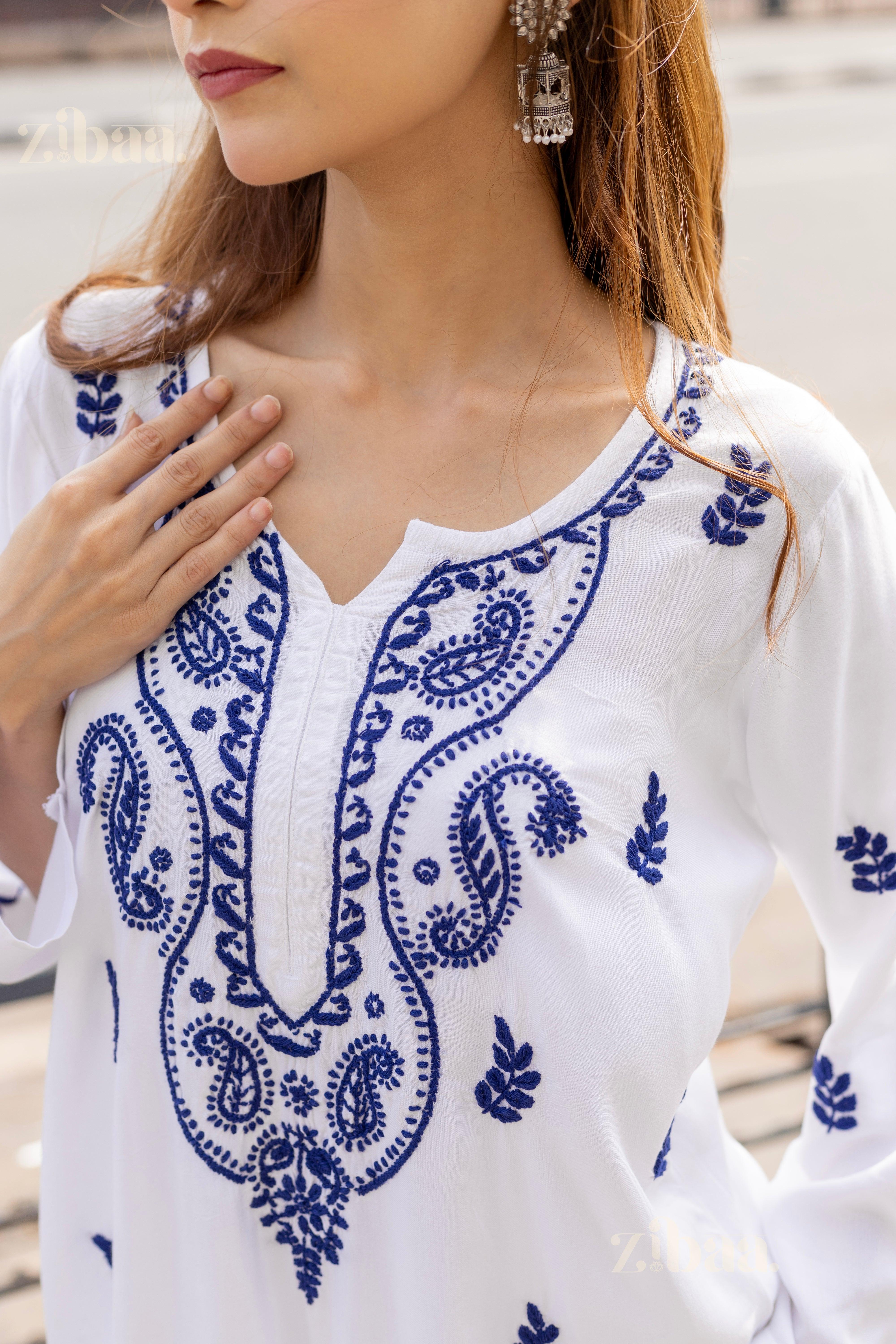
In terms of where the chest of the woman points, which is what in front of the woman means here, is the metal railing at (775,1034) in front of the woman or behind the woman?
behind

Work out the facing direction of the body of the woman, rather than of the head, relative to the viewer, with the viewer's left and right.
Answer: facing the viewer and to the left of the viewer
